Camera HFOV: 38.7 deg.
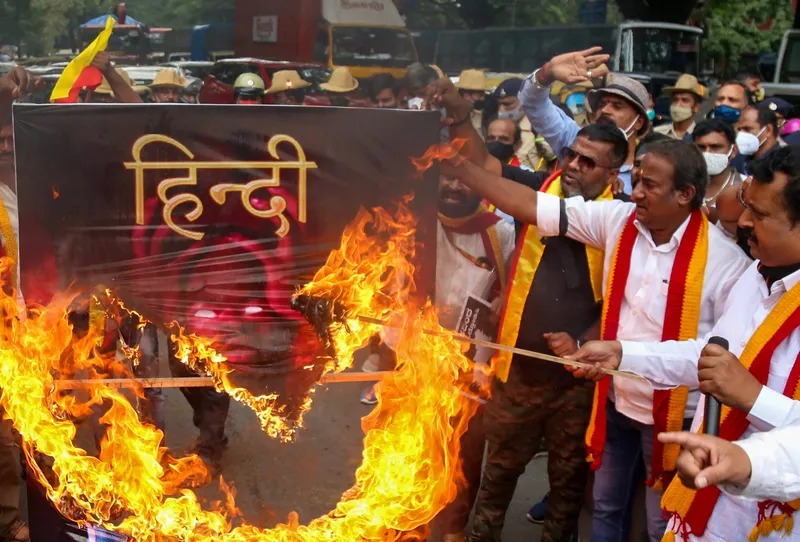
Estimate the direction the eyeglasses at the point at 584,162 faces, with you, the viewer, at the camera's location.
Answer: facing the viewer and to the left of the viewer

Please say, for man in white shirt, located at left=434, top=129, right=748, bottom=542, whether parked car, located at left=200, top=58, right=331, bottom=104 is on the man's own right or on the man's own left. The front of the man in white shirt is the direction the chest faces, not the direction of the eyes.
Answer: on the man's own right

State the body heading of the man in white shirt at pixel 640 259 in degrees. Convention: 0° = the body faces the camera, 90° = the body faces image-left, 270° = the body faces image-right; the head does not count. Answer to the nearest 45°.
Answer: approximately 45°

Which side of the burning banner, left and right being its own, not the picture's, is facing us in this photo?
front

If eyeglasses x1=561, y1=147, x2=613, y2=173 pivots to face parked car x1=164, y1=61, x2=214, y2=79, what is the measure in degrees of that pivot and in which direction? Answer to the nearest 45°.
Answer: approximately 90° to its right

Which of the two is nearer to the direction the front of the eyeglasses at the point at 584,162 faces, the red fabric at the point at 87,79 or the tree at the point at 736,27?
the red fabric

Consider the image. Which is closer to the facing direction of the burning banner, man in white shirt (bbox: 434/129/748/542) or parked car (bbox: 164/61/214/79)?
the man in white shirt

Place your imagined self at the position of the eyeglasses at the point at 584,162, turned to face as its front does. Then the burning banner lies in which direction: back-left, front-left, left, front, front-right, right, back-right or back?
front

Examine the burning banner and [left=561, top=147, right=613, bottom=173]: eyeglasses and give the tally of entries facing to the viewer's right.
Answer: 0

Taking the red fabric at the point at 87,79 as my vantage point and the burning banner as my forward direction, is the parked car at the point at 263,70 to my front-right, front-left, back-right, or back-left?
back-left

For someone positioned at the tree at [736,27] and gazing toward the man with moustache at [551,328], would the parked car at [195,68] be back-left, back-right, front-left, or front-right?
front-right

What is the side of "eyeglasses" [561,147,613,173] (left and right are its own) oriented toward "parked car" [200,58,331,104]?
right

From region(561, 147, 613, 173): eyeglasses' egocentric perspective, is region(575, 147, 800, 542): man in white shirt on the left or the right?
on its left

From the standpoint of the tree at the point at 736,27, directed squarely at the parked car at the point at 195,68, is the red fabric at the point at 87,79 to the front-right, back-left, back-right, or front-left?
front-left

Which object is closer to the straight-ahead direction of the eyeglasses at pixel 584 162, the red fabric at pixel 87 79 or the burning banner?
the burning banner
